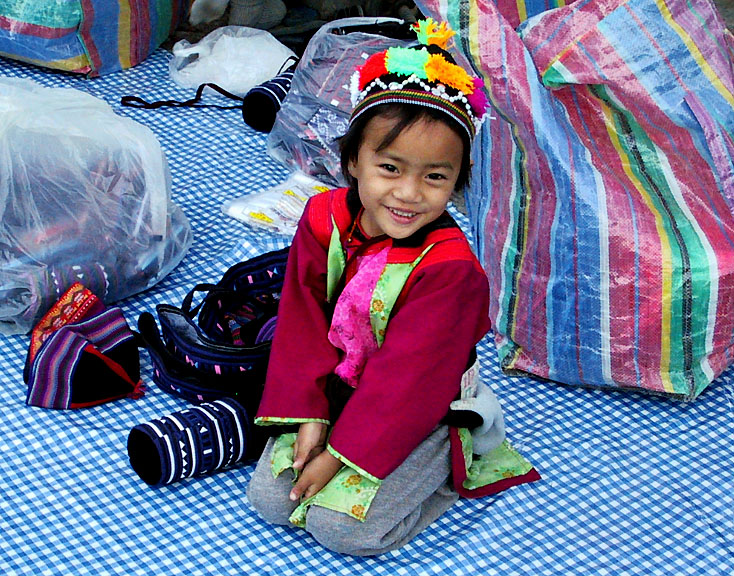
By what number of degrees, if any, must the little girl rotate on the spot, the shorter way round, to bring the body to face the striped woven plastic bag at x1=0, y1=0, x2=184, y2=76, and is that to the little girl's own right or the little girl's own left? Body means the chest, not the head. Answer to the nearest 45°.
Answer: approximately 90° to the little girl's own right

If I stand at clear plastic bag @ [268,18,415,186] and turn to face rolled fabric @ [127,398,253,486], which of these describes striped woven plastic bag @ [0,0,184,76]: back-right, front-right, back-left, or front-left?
back-right

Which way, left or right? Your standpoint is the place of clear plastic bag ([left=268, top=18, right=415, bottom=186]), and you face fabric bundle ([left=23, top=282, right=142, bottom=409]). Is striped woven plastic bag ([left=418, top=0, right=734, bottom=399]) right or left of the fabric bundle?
left

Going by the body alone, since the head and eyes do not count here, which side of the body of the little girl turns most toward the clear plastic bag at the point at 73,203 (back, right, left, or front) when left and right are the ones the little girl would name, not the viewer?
right

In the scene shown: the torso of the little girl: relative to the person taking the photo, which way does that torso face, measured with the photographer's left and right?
facing the viewer and to the left of the viewer

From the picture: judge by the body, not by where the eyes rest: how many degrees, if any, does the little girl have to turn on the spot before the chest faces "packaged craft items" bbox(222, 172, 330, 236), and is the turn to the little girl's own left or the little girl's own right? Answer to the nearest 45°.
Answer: approximately 135° to the little girl's own right

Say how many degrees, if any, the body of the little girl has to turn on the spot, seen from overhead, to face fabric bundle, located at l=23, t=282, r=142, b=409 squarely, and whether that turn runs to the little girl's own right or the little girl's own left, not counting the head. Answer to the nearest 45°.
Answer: approximately 45° to the little girl's own right

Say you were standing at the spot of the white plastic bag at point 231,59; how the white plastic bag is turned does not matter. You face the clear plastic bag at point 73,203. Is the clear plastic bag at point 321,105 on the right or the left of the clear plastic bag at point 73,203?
left
